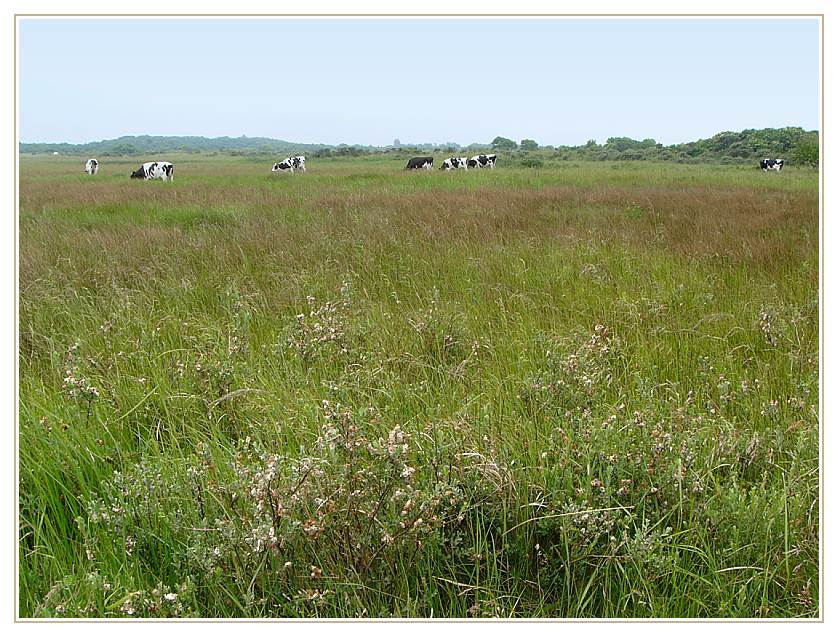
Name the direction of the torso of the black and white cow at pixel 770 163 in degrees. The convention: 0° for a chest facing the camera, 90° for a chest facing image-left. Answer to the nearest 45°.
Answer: approximately 90°

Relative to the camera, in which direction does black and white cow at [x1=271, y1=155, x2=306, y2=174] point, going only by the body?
to the viewer's left

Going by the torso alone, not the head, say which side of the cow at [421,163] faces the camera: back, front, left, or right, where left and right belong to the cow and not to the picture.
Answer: left

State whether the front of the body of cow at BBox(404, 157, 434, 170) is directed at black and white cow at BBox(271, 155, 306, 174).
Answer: yes

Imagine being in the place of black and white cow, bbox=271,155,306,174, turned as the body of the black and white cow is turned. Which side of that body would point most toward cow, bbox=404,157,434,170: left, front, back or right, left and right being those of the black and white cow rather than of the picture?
back
